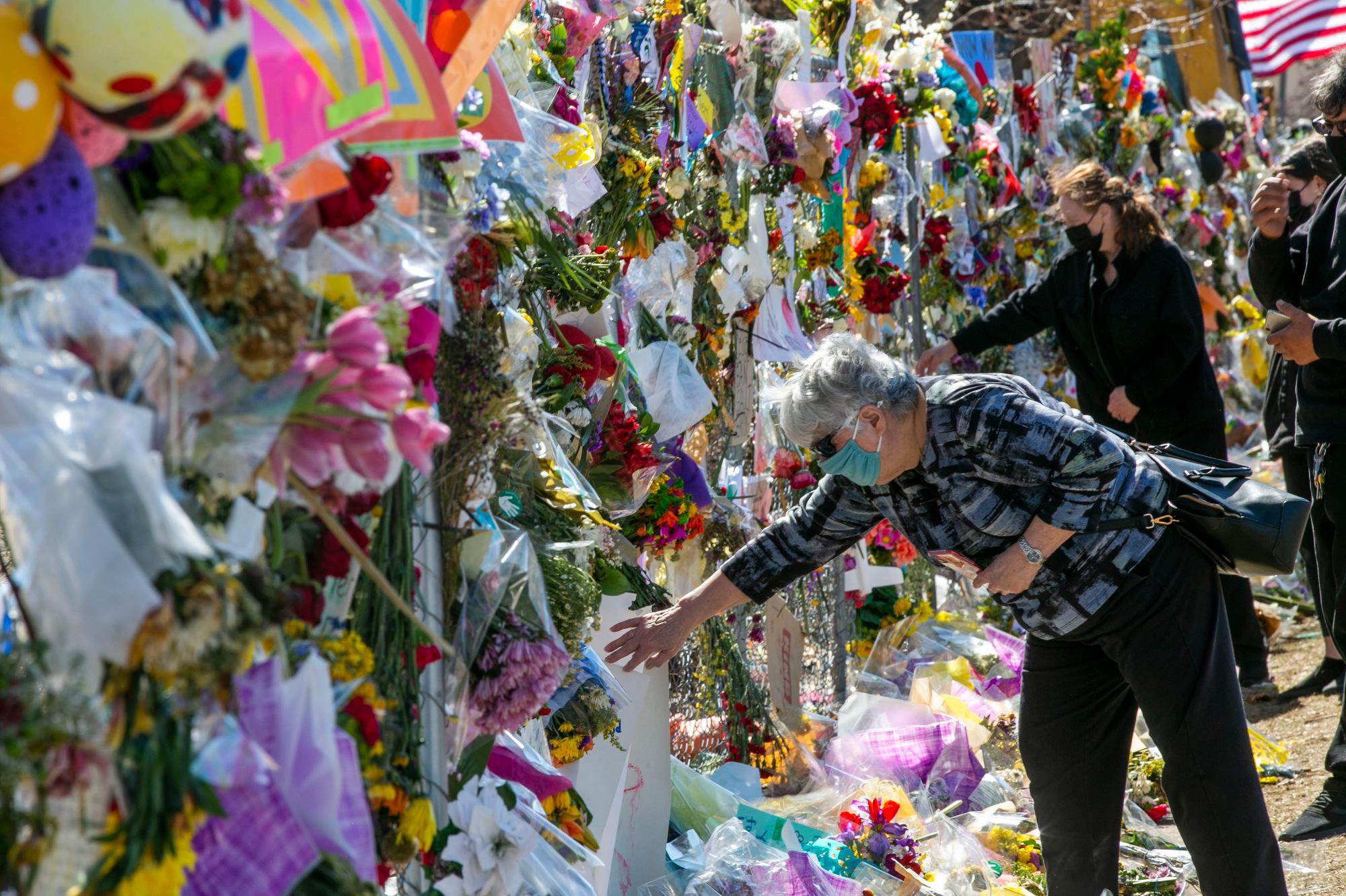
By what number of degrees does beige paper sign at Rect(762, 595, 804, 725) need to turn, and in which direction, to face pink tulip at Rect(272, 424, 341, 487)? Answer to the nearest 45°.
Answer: approximately 45° to its right

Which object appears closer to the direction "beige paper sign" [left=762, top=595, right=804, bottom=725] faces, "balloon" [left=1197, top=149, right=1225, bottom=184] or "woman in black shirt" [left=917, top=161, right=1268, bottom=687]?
the woman in black shirt

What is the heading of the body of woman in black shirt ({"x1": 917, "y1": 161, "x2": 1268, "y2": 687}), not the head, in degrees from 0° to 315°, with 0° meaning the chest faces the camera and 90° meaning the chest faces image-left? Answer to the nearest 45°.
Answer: approximately 45°

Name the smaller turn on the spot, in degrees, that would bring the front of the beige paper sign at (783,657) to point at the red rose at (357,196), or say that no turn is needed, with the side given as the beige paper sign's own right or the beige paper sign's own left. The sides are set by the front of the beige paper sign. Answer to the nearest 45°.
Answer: approximately 45° to the beige paper sign's own right

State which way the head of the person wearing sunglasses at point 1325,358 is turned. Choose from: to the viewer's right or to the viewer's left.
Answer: to the viewer's left

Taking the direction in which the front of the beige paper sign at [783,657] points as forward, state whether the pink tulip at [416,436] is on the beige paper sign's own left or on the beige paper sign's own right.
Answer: on the beige paper sign's own right

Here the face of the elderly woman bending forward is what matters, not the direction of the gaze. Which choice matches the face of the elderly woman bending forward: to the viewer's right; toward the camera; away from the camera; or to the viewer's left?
to the viewer's left

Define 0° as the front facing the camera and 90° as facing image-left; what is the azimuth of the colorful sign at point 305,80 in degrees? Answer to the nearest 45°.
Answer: approximately 315°

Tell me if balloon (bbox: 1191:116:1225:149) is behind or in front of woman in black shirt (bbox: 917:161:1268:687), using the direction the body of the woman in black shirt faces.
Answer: behind

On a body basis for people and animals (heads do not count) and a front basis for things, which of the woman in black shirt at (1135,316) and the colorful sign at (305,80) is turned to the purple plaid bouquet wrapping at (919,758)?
the woman in black shirt

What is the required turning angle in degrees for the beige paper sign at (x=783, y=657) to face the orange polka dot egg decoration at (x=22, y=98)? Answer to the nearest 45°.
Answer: approximately 45° to its right

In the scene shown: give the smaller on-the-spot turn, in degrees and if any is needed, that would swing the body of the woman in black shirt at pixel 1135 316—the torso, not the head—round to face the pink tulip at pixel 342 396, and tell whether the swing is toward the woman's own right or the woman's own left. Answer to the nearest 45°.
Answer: approximately 45° to the woman's own left

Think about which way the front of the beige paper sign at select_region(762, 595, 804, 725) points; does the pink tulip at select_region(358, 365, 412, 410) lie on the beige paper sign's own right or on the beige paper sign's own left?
on the beige paper sign's own right
